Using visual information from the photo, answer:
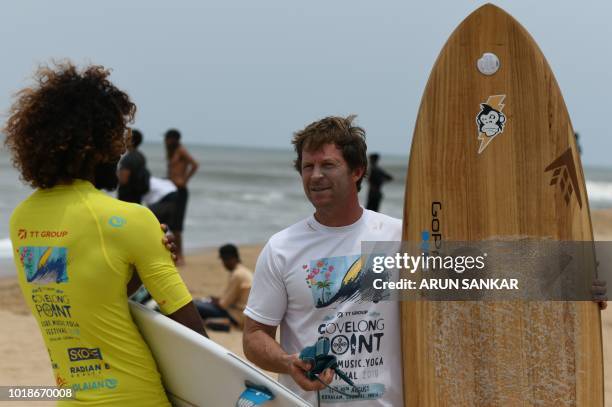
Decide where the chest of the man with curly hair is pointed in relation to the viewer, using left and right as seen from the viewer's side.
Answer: facing away from the viewer and to the right of the viewer

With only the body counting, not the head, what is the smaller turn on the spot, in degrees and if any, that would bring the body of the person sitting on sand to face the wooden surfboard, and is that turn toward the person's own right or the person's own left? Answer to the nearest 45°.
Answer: approximately 90° to the person's own left

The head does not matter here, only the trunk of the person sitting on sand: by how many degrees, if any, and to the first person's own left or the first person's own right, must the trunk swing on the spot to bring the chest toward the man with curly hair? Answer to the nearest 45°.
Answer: approximately 90° to the first person's own left

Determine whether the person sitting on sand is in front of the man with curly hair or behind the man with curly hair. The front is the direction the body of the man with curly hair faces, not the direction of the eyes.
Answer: in front

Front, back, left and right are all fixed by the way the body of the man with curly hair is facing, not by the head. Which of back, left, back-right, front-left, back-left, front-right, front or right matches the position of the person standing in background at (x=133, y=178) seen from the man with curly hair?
front-left

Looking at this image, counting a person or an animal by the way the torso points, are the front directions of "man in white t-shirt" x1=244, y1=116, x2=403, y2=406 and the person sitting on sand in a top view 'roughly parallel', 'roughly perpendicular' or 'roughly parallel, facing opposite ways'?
roughly perpendicular

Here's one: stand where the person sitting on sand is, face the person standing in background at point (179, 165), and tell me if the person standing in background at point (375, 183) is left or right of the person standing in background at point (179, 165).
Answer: right

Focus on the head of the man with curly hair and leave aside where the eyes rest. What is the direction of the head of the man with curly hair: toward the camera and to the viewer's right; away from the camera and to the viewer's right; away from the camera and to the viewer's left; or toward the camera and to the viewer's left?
away from the camera and to the viewer's right

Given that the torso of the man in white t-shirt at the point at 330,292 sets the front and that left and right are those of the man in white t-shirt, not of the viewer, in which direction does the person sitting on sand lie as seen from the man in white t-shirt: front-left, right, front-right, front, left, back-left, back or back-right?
back

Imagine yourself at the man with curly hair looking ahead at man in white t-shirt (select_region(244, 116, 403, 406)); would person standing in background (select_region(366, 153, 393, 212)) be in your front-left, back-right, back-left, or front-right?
front-left

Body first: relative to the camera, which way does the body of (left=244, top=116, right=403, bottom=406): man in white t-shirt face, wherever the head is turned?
toward the camera

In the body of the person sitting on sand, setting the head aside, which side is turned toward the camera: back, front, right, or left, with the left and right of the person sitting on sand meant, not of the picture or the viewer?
left
